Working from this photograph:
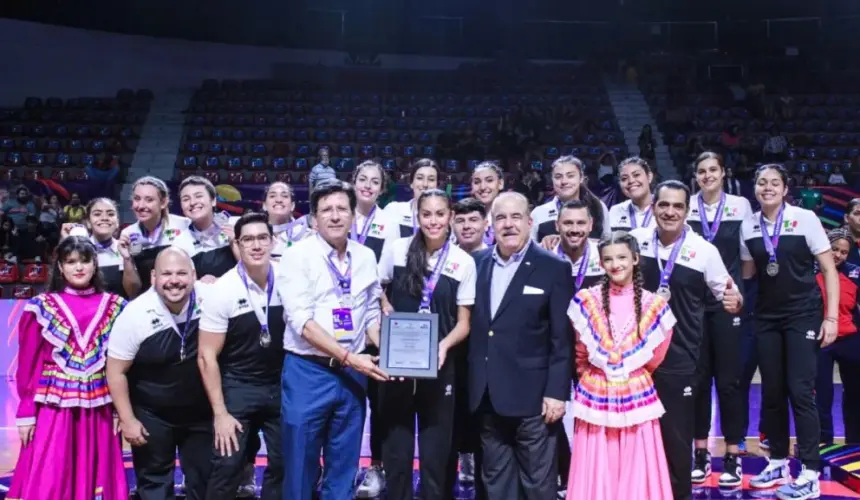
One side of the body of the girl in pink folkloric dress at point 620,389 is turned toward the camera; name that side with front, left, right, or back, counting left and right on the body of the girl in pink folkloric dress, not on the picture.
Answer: front

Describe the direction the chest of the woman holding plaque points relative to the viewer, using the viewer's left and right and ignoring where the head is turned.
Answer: facing the viewer

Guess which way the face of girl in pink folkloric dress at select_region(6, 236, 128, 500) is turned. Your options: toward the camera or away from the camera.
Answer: toward the camera

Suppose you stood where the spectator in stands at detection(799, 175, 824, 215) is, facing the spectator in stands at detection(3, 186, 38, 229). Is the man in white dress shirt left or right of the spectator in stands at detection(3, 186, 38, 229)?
left

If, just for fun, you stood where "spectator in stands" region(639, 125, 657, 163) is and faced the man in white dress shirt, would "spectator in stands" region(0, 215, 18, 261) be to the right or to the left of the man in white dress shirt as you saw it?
right

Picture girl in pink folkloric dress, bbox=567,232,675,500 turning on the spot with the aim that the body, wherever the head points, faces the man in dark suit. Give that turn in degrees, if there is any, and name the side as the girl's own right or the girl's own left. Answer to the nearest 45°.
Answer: approximately 90° to the girl's own right

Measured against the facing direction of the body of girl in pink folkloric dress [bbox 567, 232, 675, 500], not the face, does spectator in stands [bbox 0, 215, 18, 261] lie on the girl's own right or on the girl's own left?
on the girl's own right

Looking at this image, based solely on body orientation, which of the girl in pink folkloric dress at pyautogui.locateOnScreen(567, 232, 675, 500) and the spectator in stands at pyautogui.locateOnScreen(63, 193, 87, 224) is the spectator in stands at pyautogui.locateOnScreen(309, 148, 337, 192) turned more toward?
the girl in pink folkloric dress

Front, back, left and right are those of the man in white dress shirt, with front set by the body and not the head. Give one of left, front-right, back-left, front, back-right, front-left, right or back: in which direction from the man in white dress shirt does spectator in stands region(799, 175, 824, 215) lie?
left

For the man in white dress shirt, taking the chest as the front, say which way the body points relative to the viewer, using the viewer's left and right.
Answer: facing the viewer and to the right of the viewer

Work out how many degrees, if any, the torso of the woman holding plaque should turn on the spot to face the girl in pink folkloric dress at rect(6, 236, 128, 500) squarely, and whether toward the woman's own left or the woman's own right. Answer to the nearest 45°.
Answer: approximately 90° to the woman's own right
